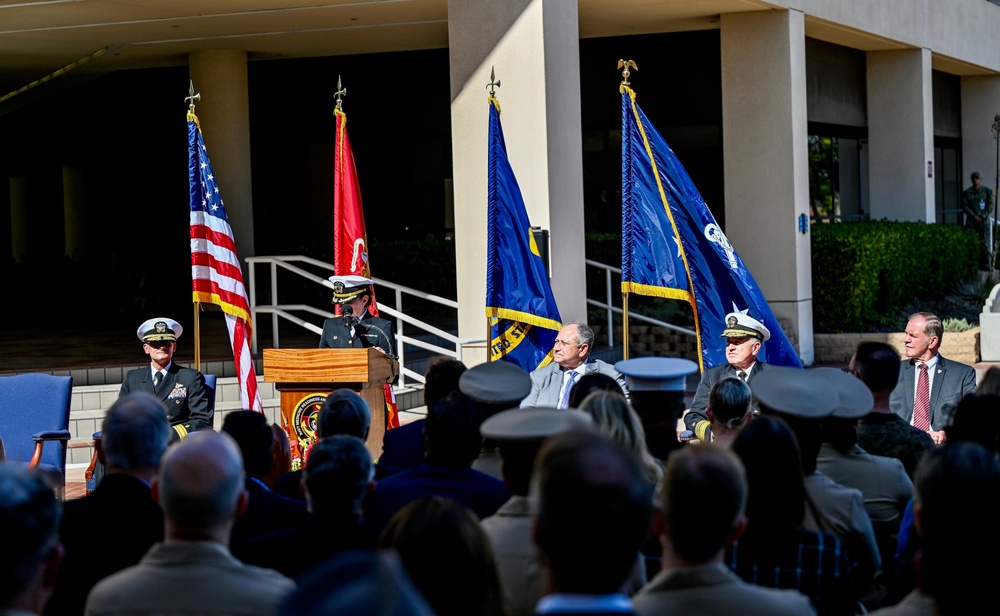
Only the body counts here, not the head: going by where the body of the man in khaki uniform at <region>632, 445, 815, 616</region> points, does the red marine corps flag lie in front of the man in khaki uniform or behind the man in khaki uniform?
in front

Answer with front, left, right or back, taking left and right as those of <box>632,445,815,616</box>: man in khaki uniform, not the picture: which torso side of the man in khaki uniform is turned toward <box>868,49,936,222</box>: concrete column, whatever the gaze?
front

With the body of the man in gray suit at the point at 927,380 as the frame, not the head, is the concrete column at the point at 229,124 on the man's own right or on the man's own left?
on the man's own right

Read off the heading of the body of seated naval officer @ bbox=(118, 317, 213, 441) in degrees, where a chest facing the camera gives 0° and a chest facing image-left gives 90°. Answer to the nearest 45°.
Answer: approximately 0°

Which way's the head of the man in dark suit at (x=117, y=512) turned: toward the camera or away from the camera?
away from the camera

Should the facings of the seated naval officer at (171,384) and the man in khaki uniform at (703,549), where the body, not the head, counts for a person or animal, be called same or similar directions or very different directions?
very different directions

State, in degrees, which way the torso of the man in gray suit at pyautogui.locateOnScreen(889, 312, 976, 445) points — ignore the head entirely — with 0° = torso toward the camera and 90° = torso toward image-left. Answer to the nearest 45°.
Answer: approximately 45°

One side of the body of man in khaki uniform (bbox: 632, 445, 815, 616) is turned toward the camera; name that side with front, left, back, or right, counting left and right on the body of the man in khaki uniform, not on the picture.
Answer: back

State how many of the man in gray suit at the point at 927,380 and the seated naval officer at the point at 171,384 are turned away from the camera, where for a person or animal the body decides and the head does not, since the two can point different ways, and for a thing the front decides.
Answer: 0

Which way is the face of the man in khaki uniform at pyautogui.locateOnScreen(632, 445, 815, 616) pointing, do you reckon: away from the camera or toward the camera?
away from the camera

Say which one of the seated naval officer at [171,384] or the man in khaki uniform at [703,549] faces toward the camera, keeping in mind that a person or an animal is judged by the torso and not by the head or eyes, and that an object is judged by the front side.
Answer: the seated naval officer

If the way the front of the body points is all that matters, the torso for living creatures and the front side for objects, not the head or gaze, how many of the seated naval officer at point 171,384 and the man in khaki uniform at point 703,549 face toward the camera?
1

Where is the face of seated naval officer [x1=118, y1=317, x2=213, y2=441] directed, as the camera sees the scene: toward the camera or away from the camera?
toward the camera

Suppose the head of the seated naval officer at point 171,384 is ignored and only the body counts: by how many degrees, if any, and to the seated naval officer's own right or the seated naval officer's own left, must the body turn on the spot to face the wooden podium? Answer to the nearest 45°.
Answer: approximately 90° to the seated naval officer's own left
